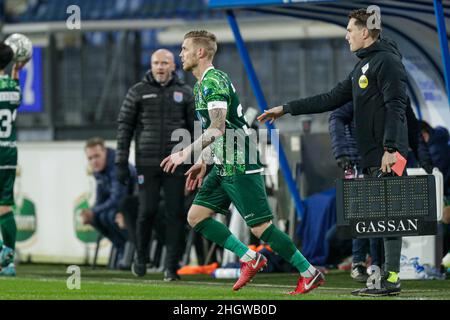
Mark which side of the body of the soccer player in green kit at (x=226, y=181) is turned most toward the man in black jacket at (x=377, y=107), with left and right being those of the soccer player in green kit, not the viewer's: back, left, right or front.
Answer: back

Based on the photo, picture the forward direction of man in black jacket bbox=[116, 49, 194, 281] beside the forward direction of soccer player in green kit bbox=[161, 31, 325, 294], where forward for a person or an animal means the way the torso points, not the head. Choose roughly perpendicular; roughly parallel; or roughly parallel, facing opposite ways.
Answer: roughly perpendicular

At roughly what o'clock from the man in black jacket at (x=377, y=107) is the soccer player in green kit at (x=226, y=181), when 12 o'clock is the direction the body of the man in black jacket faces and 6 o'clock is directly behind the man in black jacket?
The soccer player in green kit is roughly at 12 o'clock from the man in black jacket.

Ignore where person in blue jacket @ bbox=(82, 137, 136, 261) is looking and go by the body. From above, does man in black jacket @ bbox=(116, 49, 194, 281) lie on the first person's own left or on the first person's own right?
on the first person's own left

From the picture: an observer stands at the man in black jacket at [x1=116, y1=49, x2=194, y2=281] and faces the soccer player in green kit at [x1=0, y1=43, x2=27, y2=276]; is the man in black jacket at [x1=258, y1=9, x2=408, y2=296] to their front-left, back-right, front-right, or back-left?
back-left

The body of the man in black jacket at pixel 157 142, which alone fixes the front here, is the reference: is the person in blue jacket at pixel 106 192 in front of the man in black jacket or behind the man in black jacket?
behind

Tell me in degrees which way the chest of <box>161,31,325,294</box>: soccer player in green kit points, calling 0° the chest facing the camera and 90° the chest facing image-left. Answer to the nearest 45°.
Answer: approximately 90°

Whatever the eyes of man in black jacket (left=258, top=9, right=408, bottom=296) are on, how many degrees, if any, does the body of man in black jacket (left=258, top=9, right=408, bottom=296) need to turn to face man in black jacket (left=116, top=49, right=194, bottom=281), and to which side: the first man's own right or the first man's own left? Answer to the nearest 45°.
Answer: approximately 45° to the first man's own right

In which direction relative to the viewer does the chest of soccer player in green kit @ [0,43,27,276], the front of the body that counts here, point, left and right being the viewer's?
facing away from the viewer and to the left of the viewer

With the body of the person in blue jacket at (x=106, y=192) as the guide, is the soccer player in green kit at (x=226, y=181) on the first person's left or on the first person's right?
on the first person's left

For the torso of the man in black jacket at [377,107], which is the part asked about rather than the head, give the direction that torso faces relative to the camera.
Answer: to the viewer's left
